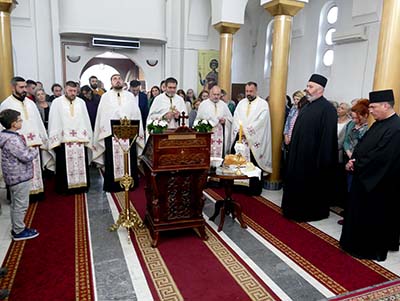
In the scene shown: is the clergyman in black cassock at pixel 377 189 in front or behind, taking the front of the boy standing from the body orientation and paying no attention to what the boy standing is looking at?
in front

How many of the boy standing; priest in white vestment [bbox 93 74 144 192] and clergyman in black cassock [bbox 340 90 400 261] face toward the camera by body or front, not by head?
1

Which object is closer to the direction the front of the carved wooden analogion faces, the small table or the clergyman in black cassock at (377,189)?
the clergyman in black cassock

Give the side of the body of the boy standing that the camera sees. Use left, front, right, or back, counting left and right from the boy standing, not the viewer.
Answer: right

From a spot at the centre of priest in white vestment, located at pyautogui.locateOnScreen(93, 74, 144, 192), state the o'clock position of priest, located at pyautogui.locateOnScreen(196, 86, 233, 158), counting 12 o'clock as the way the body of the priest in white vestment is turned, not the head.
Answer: The priest is roughly at 9 o'clock from the priest in white vestment.

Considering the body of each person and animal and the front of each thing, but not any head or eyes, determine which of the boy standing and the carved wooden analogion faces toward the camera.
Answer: the carved wooden analogion

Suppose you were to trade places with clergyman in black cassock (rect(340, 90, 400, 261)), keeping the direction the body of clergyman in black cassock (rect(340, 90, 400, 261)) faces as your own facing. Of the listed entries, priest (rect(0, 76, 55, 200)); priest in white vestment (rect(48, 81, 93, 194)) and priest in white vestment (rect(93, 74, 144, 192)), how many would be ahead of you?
3

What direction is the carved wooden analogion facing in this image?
toward the camera

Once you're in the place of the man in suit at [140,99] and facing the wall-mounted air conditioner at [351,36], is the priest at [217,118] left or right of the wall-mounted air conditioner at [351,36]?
right

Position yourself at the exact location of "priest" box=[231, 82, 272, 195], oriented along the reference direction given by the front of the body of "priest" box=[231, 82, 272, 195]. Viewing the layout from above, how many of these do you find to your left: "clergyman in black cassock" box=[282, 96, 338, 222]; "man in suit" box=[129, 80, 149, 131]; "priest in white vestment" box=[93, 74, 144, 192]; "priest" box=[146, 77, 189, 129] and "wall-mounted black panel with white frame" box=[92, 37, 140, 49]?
1

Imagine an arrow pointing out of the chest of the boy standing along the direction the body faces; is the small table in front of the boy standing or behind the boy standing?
in front

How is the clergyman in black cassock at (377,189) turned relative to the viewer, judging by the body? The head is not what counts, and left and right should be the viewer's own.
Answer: facing to the left of the viewer

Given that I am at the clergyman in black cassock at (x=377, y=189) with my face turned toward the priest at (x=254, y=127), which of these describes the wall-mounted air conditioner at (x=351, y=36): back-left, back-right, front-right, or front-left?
front-right

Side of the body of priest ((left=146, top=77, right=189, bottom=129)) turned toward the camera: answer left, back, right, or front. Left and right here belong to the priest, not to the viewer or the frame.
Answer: front

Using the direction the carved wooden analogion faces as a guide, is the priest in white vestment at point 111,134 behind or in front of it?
behind

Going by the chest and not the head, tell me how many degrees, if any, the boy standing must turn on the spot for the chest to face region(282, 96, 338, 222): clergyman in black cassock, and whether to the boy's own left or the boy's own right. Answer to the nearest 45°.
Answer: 0° — they already face them

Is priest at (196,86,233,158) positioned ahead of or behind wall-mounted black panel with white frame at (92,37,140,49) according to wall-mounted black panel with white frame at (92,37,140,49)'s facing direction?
ahead
